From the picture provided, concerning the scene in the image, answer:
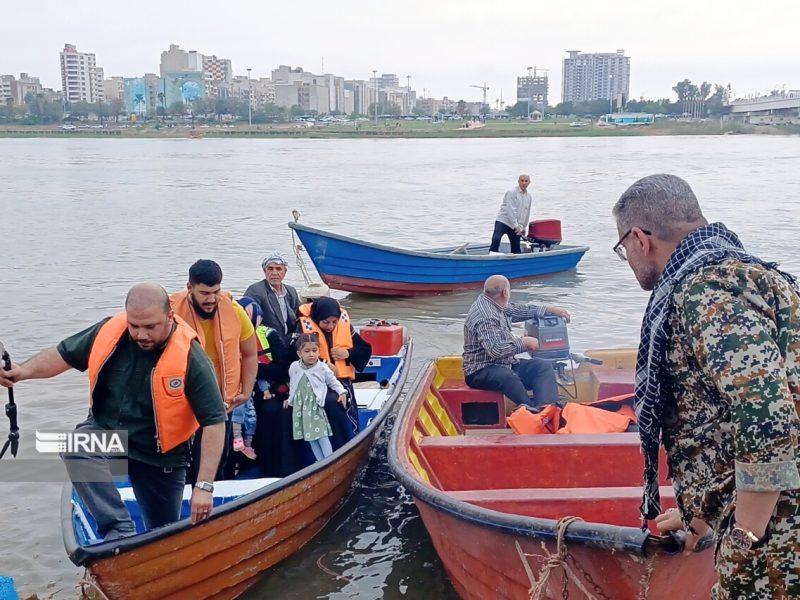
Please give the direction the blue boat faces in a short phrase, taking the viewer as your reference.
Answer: facing to the left of the viewer

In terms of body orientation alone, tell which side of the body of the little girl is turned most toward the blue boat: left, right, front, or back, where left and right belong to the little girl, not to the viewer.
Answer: back

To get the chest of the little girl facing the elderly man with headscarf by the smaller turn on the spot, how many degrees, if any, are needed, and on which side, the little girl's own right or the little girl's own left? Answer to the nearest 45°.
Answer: approximately 180°

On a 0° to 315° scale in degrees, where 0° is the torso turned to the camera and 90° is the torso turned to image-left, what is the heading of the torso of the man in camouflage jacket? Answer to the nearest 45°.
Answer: approximately 90°

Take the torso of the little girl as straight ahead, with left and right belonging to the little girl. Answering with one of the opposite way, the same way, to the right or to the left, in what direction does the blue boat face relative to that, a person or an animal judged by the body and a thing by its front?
to the right

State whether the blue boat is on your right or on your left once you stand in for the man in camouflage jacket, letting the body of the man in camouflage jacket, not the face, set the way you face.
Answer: on your right

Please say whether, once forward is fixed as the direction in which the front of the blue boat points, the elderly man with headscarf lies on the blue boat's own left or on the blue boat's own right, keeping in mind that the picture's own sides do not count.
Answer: on the blue boat's own left

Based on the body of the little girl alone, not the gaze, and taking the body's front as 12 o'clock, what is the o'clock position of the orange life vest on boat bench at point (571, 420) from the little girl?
The orange life vest on boat bench is roughly at 9 o'clock from the little girl.

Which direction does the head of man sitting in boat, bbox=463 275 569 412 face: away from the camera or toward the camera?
away from the camera

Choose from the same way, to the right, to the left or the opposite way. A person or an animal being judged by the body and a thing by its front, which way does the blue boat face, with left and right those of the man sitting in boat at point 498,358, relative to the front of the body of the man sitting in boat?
the opposite way

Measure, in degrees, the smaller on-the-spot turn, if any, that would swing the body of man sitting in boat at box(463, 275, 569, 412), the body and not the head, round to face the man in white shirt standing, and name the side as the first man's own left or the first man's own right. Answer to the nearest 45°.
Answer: approximately 90° to the first man's own left
